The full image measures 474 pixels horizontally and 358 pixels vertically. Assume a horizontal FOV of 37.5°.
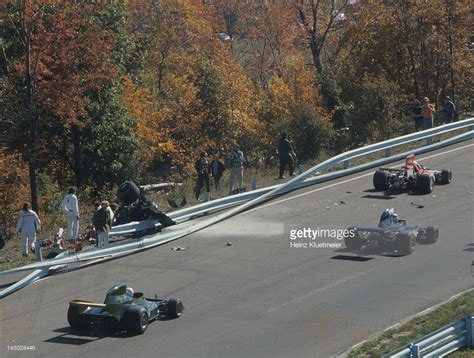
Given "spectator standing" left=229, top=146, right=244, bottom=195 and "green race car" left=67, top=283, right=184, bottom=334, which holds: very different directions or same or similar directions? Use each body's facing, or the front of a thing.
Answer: very different directions

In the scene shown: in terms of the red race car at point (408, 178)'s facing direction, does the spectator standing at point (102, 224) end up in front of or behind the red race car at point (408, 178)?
behind

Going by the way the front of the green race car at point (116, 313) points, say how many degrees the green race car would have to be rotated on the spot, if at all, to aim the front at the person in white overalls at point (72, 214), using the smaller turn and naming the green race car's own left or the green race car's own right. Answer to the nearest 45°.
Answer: approximately 45° to the green race car's own left

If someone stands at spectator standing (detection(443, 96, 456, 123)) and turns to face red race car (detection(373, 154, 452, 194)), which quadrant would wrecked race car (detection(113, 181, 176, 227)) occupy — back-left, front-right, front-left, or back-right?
front-right

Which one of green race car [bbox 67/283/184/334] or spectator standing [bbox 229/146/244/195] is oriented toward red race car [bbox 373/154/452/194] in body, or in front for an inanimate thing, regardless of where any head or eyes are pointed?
green race car [bbox 67/283/184/334]

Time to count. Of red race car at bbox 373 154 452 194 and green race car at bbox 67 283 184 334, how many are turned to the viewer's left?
0

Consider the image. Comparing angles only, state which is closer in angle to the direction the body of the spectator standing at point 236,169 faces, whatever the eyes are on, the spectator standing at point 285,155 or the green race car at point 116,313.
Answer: the green race car

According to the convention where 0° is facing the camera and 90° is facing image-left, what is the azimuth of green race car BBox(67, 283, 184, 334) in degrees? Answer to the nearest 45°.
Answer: approximately 225°

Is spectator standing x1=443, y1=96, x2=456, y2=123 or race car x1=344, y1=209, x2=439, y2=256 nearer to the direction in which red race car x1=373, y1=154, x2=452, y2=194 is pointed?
the spectator standing
